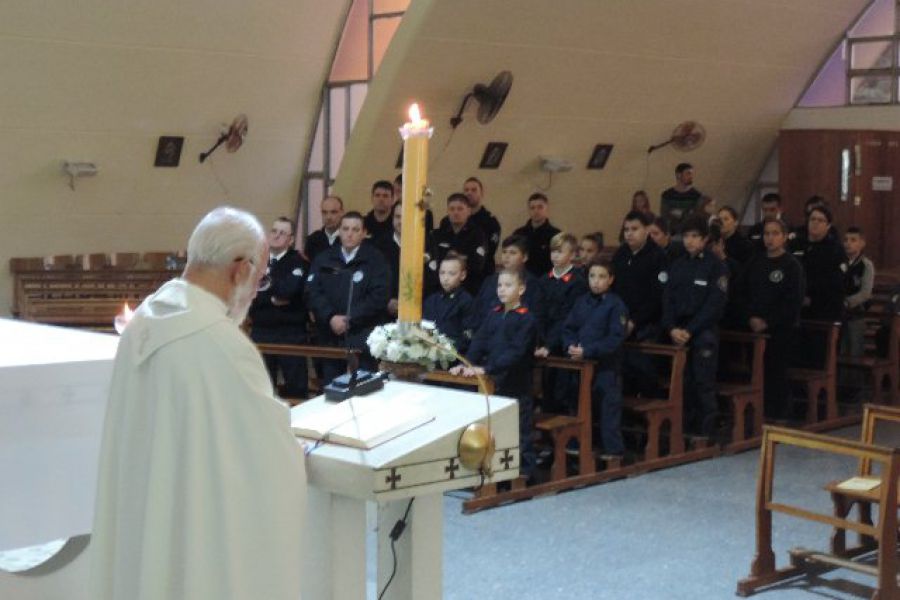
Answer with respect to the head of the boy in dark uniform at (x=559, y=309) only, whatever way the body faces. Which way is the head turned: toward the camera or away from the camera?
toward the camera

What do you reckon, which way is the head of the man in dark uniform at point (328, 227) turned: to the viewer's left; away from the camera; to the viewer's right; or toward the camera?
toward the camera

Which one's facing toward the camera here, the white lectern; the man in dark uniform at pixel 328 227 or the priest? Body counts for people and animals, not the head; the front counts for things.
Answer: the man in dark uniform

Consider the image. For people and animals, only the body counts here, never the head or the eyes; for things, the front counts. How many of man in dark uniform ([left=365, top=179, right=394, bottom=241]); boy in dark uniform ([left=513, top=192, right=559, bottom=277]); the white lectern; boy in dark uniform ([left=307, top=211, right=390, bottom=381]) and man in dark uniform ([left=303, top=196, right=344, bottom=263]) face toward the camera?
4

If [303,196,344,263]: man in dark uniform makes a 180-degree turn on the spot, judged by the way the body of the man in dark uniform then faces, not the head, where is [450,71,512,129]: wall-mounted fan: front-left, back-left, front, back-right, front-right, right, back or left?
front-right

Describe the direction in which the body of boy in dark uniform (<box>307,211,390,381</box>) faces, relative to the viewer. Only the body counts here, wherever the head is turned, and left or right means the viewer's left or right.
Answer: facing the viewer

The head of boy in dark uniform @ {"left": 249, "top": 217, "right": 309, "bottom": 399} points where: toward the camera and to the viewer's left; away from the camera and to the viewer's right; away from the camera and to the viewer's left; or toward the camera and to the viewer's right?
toward the camera and to the viewer's left

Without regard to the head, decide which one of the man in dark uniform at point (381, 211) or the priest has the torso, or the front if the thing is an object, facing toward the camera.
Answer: the man in dark uniform

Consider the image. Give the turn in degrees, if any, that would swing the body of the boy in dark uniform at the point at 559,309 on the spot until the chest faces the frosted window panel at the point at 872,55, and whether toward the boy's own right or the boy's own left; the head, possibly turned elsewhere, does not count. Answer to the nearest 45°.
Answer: approximately 180°

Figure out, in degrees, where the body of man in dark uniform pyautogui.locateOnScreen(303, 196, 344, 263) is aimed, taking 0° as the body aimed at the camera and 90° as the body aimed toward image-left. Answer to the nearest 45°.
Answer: approximately 0°

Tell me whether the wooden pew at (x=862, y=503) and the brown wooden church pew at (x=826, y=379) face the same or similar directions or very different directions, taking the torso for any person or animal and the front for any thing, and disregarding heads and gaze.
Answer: same or similar directions

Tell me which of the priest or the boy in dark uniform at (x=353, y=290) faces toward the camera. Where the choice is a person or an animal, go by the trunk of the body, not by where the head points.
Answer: the boy in dark uniform

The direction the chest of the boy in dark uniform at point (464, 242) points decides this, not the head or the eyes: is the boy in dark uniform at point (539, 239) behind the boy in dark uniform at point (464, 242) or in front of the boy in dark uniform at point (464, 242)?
behind

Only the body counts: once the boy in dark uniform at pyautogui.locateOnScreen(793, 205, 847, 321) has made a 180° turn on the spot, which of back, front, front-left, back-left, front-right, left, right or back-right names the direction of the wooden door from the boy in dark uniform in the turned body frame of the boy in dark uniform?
front-left

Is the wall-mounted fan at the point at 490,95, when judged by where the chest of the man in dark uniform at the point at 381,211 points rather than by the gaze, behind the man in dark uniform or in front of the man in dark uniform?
behind
